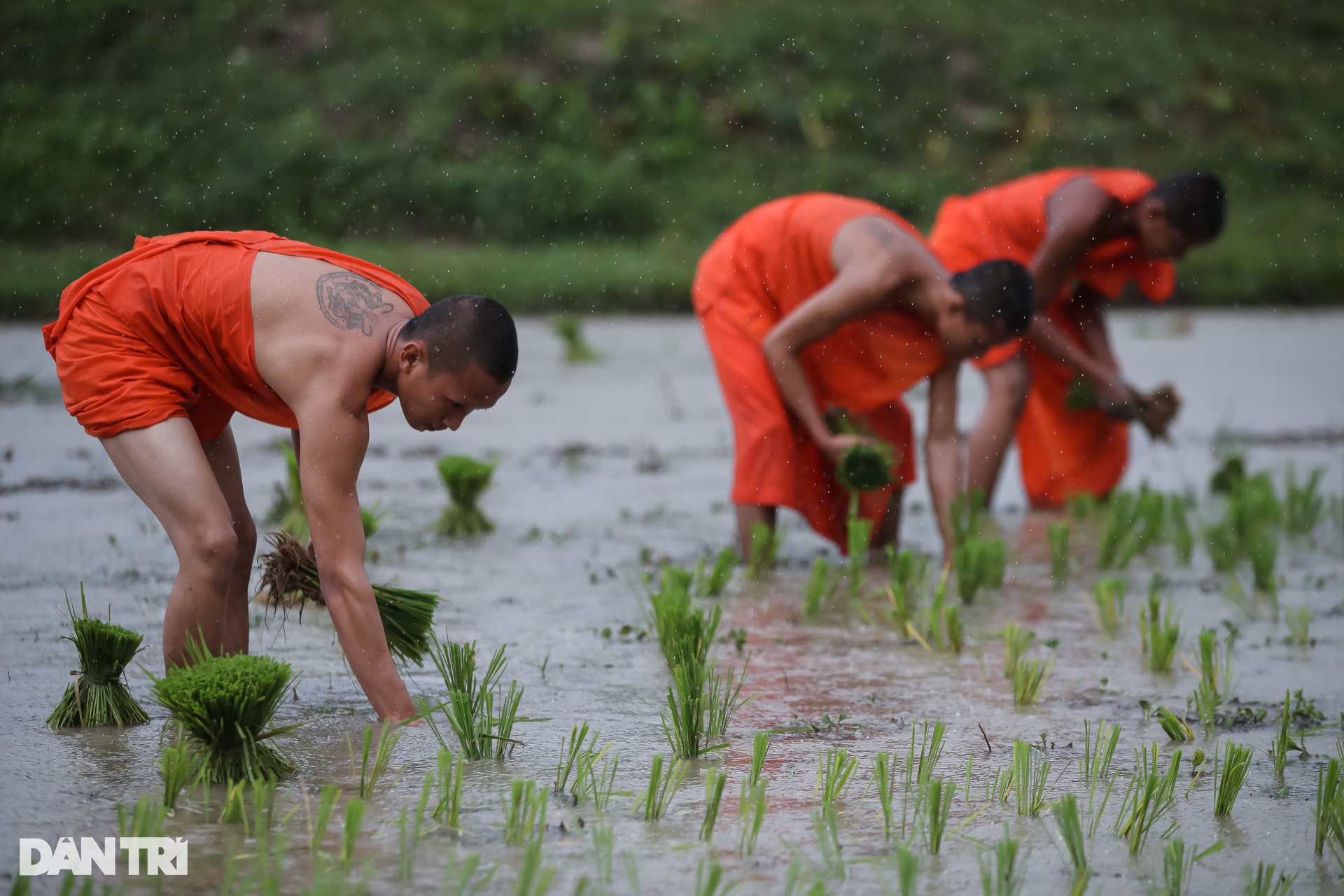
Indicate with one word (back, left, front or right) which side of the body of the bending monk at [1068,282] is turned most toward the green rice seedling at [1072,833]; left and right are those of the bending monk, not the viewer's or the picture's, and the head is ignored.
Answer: right

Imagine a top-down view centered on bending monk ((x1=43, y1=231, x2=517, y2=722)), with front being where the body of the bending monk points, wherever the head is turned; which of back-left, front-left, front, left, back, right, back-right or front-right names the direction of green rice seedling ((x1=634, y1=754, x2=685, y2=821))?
front-right

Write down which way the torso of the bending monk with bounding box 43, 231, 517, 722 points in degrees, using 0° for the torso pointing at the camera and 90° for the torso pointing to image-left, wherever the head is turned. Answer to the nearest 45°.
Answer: approximately 270°

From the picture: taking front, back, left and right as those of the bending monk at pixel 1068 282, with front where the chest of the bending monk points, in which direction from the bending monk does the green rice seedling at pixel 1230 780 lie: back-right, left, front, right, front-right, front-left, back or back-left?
right

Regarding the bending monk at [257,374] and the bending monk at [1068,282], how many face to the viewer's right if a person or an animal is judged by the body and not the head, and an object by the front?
2

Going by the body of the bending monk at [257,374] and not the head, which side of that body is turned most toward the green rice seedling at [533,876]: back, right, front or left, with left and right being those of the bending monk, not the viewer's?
right

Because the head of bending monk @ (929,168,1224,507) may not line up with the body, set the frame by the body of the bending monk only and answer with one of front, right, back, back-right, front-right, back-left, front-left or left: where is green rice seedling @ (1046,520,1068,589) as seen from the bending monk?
right

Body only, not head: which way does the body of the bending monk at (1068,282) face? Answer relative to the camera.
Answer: to the viewer's right
